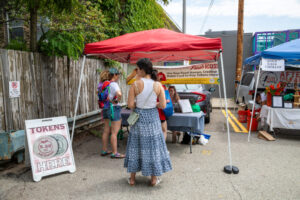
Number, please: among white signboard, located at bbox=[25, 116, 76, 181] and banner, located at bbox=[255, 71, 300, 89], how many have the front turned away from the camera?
0

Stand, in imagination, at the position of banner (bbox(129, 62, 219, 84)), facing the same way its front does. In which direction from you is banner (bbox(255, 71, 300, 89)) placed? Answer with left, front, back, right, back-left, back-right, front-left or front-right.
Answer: back-left

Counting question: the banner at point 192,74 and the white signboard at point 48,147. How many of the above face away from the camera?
0

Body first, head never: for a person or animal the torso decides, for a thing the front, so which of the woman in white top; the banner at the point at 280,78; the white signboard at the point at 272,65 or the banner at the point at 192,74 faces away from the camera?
the woman in white top

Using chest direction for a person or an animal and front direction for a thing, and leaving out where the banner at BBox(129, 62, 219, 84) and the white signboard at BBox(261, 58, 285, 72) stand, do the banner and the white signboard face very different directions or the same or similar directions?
same or similar directions

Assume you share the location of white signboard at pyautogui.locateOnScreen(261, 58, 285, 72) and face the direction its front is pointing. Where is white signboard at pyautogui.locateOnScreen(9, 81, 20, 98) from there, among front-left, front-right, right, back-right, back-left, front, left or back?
front-right

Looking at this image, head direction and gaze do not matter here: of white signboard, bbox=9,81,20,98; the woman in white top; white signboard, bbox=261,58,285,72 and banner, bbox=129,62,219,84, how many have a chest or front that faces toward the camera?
3

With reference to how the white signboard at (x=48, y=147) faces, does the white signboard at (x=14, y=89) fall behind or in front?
behind

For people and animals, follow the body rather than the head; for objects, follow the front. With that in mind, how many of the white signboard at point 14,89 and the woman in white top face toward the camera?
1

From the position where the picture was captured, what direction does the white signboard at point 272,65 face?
facing the viewer

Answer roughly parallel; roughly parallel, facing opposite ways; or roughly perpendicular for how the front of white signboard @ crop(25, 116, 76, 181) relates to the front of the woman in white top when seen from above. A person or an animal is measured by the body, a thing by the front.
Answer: roughly parallel, facing opposite ways

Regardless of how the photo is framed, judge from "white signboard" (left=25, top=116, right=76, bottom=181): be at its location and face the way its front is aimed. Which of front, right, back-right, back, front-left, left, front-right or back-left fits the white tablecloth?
left

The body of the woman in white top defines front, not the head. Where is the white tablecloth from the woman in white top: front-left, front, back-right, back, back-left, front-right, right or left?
front-right

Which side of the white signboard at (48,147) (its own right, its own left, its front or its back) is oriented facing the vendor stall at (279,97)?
left

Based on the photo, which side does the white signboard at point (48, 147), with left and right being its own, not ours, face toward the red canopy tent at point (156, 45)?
left

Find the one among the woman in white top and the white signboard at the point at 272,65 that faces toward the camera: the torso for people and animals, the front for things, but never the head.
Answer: the white signboard

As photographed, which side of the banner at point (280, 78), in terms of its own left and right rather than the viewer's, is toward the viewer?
front
